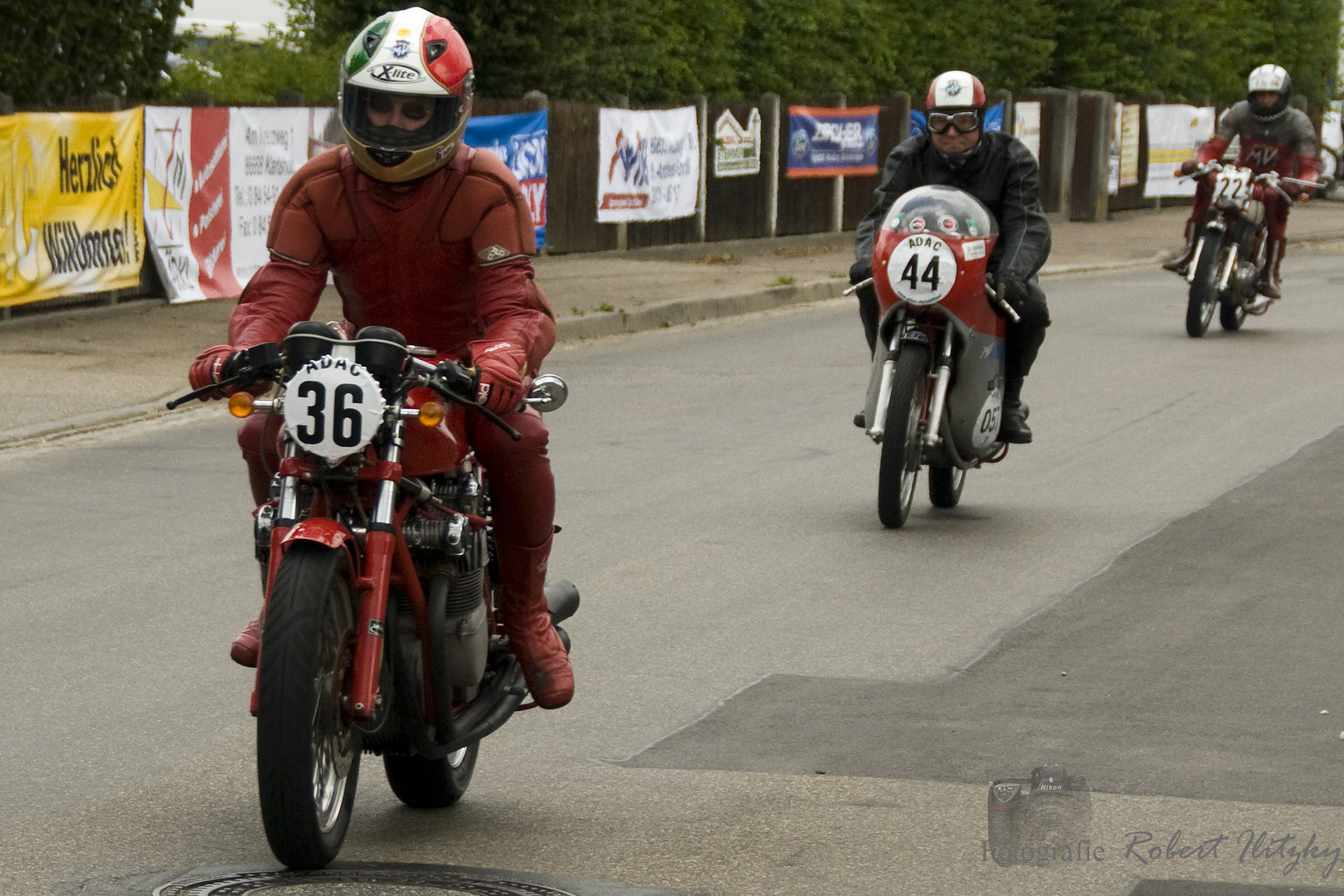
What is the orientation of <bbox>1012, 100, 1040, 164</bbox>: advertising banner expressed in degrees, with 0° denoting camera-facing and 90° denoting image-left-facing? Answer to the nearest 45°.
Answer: approximately 0°

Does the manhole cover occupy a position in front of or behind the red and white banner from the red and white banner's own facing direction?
in front

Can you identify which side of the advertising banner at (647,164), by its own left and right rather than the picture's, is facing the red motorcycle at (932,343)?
front

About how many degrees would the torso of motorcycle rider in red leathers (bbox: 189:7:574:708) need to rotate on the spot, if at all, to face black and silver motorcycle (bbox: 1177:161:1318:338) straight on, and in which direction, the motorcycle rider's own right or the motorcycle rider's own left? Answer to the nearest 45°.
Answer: approximately 135° to the motorcycle rider's own left

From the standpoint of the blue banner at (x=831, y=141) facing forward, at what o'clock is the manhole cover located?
The manhole cover is roughly at 12 o'clock from the blue banner.

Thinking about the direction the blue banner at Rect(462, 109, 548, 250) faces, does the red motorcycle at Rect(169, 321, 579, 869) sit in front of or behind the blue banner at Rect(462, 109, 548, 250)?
in front
